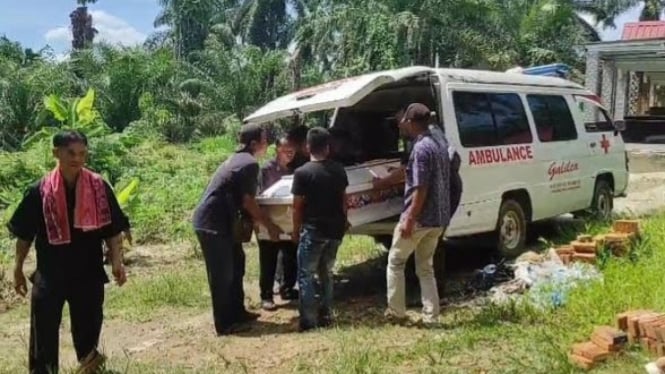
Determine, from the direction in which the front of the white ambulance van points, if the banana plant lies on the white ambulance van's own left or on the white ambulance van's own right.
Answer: on the white ambulance van's own left

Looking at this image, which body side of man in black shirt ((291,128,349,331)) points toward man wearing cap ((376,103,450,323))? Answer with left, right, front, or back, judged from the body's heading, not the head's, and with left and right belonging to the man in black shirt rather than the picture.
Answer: right

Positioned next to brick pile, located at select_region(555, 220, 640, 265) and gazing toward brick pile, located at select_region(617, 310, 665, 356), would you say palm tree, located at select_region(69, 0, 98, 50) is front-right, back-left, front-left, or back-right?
back-right

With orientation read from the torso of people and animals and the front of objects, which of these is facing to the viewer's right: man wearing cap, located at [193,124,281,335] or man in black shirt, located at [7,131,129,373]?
the man wearing cap

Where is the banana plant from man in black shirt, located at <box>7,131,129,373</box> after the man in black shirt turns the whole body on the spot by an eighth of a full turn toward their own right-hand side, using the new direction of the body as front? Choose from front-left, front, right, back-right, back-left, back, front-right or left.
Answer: back-right

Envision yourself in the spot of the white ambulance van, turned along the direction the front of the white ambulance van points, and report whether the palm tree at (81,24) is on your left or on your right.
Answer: on your left

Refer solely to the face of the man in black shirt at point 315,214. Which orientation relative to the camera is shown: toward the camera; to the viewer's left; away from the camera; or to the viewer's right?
away from the camera

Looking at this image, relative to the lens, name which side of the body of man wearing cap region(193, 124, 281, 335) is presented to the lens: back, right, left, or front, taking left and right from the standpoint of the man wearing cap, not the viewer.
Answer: right

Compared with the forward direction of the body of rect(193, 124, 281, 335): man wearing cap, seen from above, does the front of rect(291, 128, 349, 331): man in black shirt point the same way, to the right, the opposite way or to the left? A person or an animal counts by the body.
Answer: to the left

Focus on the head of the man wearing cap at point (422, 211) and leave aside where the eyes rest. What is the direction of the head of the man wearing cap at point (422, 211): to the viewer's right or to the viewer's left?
to the viewer's left

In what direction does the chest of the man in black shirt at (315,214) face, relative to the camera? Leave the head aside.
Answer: away from the camera

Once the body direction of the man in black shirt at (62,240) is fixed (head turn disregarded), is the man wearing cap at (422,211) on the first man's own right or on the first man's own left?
on the first man's own left

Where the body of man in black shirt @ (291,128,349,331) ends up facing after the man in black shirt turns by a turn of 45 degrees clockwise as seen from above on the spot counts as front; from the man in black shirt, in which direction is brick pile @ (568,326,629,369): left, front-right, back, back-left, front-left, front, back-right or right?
right

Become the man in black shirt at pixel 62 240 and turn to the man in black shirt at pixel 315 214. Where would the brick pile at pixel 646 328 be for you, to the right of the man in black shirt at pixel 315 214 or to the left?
right
